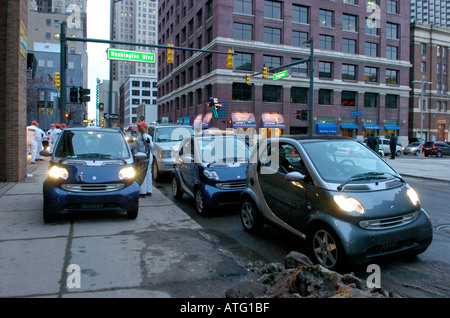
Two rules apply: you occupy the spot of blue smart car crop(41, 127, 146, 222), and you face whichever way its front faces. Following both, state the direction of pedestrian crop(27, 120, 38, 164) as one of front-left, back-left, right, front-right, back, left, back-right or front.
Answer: back

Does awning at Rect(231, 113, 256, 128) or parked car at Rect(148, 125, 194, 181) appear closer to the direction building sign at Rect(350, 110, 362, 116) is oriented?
the parked car

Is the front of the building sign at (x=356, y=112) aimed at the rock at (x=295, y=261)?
yes

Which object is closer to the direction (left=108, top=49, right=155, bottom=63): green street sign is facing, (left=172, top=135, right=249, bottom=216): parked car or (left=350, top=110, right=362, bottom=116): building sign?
the parked car

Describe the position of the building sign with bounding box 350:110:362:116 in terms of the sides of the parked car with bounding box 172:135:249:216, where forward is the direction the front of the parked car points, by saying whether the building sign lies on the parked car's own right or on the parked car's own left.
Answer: on the parked car's own left

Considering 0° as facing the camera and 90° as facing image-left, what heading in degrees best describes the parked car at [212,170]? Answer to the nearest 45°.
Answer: approximately 315°

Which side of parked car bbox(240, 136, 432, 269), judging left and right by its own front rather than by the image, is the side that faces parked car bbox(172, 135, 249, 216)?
back

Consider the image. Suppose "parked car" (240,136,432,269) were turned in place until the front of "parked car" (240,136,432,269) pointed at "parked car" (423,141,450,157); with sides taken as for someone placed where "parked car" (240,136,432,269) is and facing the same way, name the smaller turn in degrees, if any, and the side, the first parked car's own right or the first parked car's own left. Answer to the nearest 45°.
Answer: approximately 135° to the first parked car's own left

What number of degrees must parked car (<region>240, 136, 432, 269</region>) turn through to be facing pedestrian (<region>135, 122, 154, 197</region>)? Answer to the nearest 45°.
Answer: approximately 180°

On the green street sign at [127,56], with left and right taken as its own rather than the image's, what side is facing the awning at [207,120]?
back
